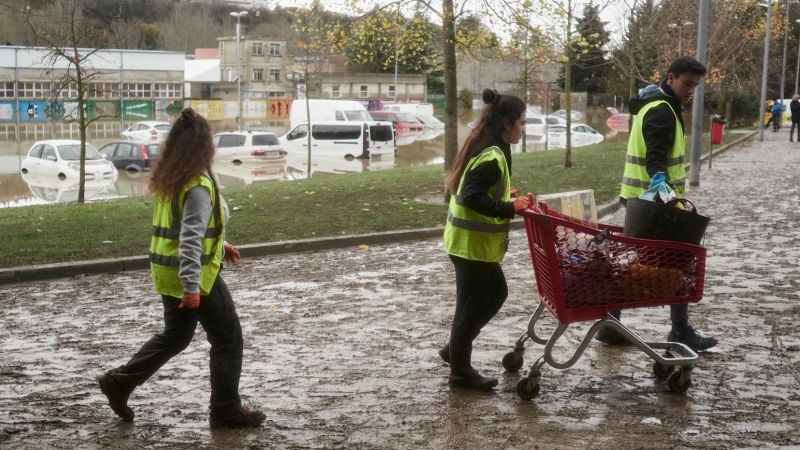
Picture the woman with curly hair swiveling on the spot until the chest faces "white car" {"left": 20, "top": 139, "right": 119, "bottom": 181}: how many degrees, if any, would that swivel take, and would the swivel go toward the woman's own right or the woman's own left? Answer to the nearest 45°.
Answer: approximately 90° to the woman's own left

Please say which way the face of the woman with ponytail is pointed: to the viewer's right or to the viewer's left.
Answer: to the viewer's right

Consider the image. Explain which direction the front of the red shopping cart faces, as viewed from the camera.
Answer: facing to the right of the viewer

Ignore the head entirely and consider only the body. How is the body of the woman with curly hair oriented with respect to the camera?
to the viewer's right

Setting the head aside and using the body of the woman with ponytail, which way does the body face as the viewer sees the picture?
to the viewer's right

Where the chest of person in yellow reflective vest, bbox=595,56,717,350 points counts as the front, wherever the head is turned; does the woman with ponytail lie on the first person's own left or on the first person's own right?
on the first person's own right
